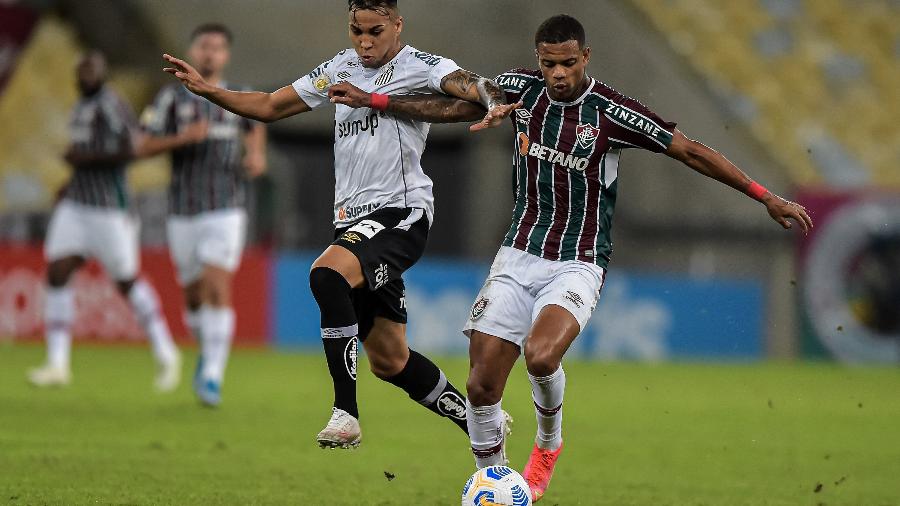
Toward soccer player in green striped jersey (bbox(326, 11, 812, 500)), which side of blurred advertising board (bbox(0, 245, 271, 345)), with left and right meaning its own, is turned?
front

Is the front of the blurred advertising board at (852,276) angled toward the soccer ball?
yes

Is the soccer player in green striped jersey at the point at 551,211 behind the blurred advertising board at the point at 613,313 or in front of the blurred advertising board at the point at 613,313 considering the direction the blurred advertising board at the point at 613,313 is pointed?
in front

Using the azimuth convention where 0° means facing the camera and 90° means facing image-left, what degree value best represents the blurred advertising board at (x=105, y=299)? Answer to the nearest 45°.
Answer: approximately 0°

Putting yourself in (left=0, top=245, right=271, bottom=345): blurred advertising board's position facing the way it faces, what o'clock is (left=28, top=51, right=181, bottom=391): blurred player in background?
The blurred player in background is roughly at 12 o'clock from the blurred advertising board.

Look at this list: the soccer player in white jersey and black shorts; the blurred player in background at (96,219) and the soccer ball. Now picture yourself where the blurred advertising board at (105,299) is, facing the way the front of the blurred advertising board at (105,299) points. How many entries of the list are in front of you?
3

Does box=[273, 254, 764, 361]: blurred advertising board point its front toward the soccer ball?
yes

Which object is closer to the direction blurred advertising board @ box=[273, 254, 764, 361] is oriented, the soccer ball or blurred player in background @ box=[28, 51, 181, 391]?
the soccer ball

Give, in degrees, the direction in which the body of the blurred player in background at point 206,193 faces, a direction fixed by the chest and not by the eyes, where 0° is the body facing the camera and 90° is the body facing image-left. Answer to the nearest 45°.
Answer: approximately 0°
